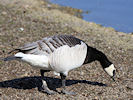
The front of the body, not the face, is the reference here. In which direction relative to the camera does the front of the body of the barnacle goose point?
to the viewer's right
